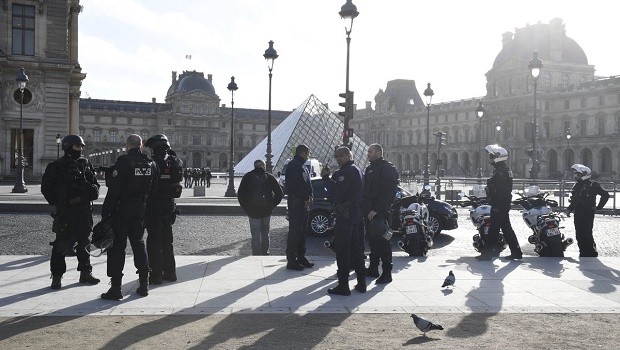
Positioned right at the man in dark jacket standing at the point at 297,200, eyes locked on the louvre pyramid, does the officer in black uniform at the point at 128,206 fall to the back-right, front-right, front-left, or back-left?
back-left

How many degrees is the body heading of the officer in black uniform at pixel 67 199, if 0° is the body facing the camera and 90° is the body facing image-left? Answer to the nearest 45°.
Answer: approximately 315°

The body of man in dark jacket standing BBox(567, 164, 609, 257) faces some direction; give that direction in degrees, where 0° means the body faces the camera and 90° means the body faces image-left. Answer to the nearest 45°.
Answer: approximately 45°

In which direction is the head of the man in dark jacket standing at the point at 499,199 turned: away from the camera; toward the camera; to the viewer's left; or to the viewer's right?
to the viewer's left

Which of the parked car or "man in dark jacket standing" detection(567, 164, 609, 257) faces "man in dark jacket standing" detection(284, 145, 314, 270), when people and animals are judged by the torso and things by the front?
"man in dark jacket standing" detection(567, 164, 609, 257)

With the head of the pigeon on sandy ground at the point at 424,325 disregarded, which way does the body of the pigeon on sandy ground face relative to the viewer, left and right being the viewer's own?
facing to the left of the viewer

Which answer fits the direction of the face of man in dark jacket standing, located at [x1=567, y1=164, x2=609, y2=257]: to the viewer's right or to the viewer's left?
to the viewer's left

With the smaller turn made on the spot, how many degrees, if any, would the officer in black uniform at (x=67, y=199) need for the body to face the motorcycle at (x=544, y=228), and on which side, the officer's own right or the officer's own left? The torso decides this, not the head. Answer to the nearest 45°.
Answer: approximately 45° to the officer's own left

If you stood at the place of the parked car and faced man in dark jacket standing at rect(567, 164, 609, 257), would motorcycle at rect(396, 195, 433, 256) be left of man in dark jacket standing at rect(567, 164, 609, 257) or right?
right
